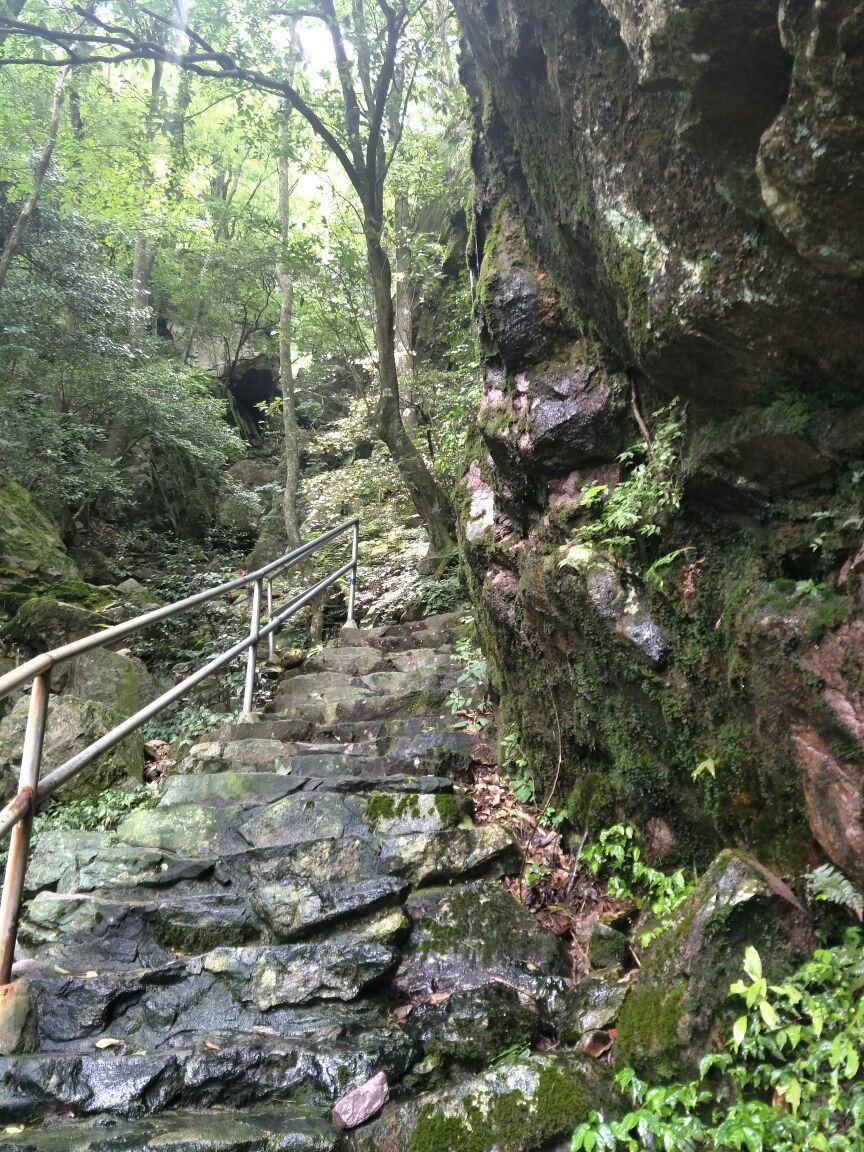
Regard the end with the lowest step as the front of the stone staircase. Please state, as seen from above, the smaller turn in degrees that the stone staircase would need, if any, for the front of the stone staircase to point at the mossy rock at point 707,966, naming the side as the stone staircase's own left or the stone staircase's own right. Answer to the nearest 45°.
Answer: approximately 45° to the stone staircase's own left

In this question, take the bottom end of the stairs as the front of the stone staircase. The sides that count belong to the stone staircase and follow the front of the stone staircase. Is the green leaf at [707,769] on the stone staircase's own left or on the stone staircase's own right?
on the stone staircase's own left

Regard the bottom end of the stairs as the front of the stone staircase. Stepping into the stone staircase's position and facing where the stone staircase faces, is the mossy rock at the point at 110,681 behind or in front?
behind

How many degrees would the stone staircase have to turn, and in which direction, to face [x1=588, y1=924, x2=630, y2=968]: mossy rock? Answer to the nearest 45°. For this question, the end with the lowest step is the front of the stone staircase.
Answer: approximately 90° to its left

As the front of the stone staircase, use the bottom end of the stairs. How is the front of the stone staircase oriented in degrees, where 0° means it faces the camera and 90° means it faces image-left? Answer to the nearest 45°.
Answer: approximately 0°

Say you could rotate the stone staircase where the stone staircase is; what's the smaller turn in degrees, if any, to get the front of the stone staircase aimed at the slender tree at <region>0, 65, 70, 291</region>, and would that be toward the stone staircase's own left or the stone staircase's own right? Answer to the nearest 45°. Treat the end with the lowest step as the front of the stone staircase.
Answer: approximately 180°

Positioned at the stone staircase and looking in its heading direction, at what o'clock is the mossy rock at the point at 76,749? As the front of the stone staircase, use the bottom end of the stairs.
The mossy rock is roughly at 5 o'clock from the stone staircase.
